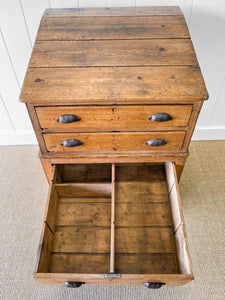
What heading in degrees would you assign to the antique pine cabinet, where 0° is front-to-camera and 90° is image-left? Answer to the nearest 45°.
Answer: approximately 0°
